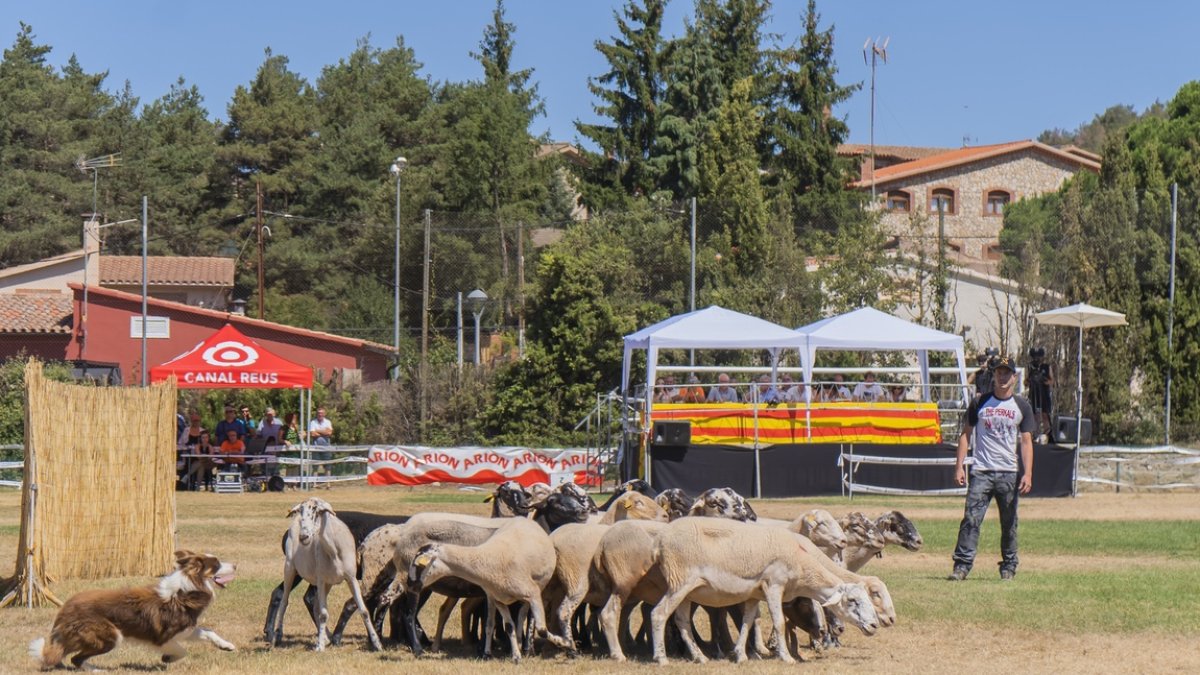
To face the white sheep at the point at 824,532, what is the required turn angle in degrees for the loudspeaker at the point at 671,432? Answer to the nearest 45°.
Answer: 0° — it already faces it

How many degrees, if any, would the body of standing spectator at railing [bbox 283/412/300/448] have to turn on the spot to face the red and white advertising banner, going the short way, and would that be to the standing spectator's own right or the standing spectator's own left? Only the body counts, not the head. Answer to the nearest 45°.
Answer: approximately 45° to the standing spectator's own left

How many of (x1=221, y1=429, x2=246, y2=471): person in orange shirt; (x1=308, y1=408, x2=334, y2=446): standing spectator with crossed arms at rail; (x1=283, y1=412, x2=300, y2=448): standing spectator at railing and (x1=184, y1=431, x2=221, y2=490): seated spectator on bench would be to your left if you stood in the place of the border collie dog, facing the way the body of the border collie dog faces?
4

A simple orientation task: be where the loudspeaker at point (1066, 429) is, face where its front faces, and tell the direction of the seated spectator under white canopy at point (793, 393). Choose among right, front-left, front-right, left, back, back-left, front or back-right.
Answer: right

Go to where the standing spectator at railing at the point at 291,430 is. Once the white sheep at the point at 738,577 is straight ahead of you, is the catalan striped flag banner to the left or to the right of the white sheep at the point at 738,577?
left

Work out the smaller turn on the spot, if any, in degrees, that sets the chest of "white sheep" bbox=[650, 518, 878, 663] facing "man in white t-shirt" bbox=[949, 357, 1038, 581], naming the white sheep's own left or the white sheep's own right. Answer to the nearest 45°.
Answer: approximately 45° to the white sheep's own left

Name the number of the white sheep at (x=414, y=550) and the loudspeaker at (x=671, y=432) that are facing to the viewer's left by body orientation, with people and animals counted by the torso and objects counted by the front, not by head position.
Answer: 1

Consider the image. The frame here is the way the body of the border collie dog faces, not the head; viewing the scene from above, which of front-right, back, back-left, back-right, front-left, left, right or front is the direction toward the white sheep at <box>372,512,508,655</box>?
front

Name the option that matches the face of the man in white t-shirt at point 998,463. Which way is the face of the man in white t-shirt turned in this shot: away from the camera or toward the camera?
toward the camera

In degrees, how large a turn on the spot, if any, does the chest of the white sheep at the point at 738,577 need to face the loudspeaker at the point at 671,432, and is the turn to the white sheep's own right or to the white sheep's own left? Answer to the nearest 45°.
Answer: approximately 90° to the white sheep's own left

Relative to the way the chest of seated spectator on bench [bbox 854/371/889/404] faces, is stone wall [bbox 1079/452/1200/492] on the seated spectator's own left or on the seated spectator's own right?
on the seated spectator's own left

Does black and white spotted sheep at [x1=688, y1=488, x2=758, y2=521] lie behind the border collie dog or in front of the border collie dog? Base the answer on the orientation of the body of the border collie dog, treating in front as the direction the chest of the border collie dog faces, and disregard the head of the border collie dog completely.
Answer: in front

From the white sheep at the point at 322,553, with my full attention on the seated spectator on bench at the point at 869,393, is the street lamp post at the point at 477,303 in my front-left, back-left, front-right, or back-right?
front-left

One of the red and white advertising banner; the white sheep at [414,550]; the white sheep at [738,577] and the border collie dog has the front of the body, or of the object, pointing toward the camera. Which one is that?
the red and white advertising banner

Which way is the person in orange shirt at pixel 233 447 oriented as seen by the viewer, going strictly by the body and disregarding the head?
toward the camera

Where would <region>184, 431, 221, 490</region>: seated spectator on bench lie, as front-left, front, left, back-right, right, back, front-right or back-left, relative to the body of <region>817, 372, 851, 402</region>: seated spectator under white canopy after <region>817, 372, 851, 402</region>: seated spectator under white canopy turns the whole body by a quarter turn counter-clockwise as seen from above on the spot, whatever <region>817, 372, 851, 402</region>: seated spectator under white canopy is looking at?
back

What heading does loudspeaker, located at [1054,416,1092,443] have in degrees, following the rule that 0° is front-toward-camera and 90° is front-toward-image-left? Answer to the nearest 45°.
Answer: approximately 0°

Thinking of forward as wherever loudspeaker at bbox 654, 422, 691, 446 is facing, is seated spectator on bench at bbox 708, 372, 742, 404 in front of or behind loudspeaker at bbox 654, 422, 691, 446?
behind

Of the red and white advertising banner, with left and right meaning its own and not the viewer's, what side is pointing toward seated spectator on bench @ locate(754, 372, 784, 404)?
left

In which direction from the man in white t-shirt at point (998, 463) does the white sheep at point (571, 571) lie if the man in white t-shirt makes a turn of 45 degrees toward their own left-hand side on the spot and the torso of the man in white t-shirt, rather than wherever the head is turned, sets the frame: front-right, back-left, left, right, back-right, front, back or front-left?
right
